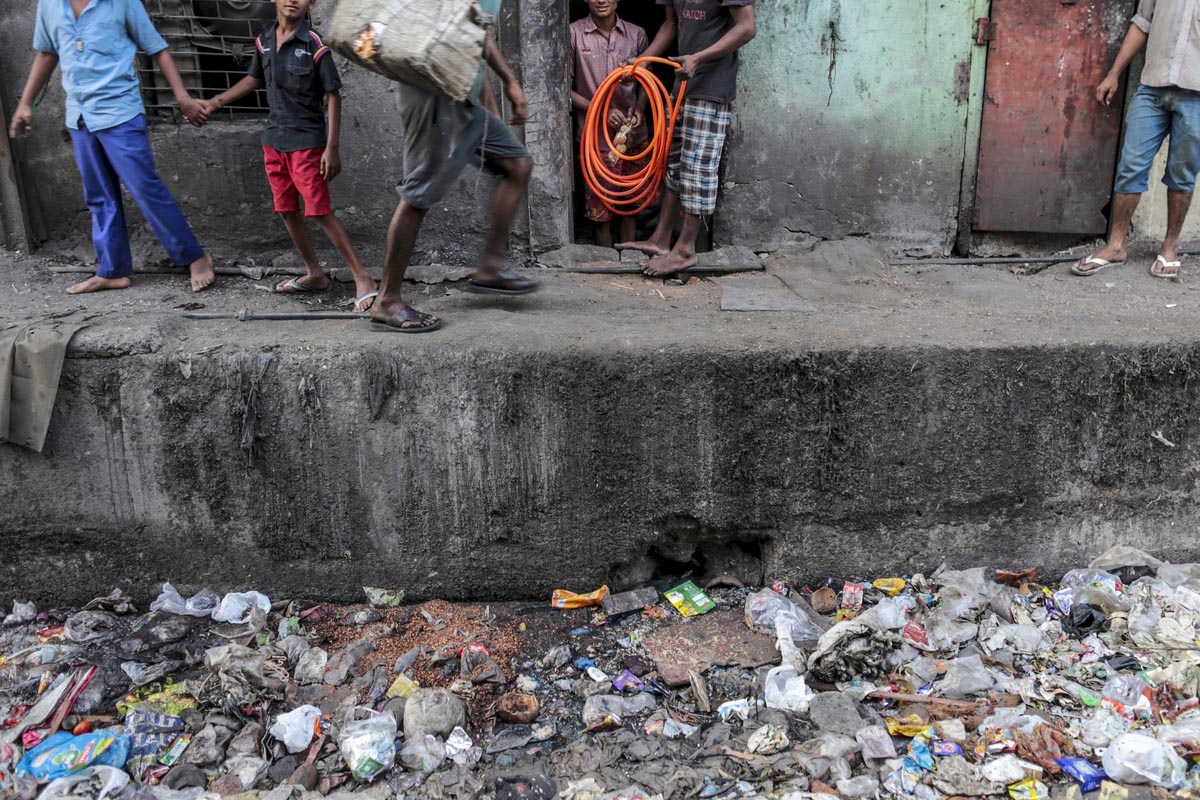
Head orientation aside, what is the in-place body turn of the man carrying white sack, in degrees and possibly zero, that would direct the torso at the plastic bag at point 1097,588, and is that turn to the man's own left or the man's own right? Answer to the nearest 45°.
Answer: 0° — they already face it

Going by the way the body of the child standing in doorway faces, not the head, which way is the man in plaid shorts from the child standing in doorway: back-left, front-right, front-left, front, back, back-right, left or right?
front-left

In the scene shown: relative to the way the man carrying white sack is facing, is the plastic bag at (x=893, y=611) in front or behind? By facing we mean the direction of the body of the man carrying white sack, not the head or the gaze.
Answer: in front

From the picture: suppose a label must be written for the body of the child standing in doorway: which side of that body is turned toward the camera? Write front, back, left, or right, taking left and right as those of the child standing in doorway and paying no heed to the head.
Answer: front

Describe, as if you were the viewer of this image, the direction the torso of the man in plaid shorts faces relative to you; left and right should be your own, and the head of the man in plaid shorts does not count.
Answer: facing the viewer and to the left of the viewer

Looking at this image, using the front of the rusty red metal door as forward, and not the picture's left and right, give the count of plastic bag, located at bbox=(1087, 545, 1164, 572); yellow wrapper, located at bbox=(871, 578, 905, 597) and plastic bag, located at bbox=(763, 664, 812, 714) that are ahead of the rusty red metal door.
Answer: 3

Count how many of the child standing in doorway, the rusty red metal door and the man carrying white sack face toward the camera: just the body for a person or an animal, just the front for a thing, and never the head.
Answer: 2

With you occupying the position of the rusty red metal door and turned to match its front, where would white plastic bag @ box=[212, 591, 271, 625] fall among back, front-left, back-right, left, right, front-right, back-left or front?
front-right

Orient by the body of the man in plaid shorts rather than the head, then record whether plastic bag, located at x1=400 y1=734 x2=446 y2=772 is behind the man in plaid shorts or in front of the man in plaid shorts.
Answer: in front

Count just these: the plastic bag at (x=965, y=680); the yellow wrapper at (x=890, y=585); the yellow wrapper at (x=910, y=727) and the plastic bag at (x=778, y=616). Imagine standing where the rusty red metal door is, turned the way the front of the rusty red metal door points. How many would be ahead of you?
4

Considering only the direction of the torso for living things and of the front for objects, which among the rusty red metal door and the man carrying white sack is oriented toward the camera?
the rusty red metal door

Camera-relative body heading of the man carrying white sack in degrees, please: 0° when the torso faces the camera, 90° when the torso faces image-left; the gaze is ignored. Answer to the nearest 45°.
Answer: approximately 270°

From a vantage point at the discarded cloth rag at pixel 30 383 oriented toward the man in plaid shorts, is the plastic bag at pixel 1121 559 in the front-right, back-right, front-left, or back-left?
front-right

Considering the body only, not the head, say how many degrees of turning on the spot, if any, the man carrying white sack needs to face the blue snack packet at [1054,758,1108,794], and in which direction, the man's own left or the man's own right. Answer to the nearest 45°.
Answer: approximately 45° to the man's own right

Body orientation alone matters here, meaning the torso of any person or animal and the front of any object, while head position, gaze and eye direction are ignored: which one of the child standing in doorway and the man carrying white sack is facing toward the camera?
the child standing in doorway

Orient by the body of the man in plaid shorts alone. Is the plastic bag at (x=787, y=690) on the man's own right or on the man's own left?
on the man's own left

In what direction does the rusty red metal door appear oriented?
toward the camera
